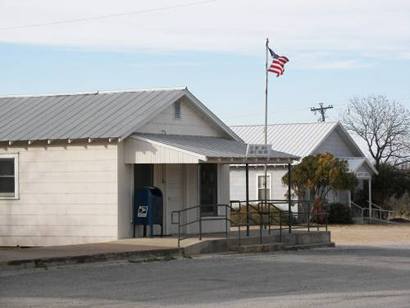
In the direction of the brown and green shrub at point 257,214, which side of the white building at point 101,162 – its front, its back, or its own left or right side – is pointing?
left

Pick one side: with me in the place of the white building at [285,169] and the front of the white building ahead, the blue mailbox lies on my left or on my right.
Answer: on my right

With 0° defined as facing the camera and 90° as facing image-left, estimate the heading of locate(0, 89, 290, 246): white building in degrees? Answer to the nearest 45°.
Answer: approximately 315°

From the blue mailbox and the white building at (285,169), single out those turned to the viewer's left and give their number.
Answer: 0

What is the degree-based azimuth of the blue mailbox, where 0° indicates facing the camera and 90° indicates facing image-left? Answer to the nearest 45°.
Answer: approximately 315°

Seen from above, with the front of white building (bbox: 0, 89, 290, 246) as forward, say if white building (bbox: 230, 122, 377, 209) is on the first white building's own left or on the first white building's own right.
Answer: on the first white building's own left

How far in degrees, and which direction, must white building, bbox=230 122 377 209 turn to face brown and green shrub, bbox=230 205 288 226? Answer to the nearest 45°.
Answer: approximately 45° to its right

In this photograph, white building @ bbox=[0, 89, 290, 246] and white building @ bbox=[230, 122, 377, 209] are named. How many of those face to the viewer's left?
0

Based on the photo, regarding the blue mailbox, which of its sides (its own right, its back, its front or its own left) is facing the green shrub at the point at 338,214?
left

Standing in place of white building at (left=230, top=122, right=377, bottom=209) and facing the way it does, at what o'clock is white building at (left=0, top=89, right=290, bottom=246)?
white building at (left=0, top=89, right=290, bottom=246) is roughly at 2 o'clock from white building at (left=230, top=122, right=377, bottom=209).
